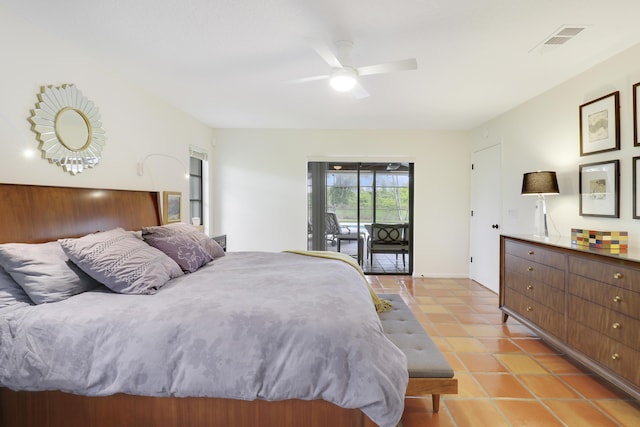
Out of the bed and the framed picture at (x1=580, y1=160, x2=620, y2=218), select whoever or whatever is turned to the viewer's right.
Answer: the bed

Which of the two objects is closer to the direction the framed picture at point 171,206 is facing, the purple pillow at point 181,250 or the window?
the purple pillow

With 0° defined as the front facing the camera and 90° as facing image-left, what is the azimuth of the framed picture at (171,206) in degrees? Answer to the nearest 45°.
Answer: approximately 315°

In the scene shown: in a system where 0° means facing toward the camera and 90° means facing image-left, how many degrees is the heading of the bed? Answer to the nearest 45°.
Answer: approximately 270°

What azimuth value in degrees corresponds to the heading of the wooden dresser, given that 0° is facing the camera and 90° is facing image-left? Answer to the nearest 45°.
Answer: approximately 45°

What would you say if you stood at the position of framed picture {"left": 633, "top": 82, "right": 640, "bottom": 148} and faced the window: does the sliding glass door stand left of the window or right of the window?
right

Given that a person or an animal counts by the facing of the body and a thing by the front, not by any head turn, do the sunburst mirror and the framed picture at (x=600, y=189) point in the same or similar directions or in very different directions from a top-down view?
very different directions
